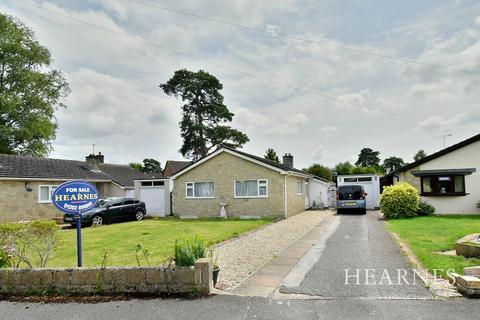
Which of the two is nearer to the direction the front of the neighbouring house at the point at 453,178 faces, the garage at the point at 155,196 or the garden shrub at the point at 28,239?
the garden shrub

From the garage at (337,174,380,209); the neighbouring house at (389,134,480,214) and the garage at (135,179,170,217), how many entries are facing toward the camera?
3

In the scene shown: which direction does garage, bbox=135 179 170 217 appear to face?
toward the camera

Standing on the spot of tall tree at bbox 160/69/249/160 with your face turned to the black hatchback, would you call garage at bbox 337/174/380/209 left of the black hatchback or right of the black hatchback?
left

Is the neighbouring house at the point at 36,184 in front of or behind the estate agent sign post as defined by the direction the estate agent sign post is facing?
behind

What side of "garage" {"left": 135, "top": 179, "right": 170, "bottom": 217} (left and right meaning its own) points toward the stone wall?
front

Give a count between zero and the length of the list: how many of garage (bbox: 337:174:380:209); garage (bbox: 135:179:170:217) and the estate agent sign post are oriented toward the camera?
3

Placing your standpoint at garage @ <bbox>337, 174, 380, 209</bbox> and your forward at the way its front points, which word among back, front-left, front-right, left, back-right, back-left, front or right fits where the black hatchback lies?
front-right

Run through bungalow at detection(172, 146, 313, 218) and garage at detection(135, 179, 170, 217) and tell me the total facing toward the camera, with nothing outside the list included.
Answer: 2

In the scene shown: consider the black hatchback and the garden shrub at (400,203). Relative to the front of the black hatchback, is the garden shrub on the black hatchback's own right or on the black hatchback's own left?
on the black hatchback's own left

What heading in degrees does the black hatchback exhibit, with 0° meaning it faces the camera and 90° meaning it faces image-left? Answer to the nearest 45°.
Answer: approximately 45°
